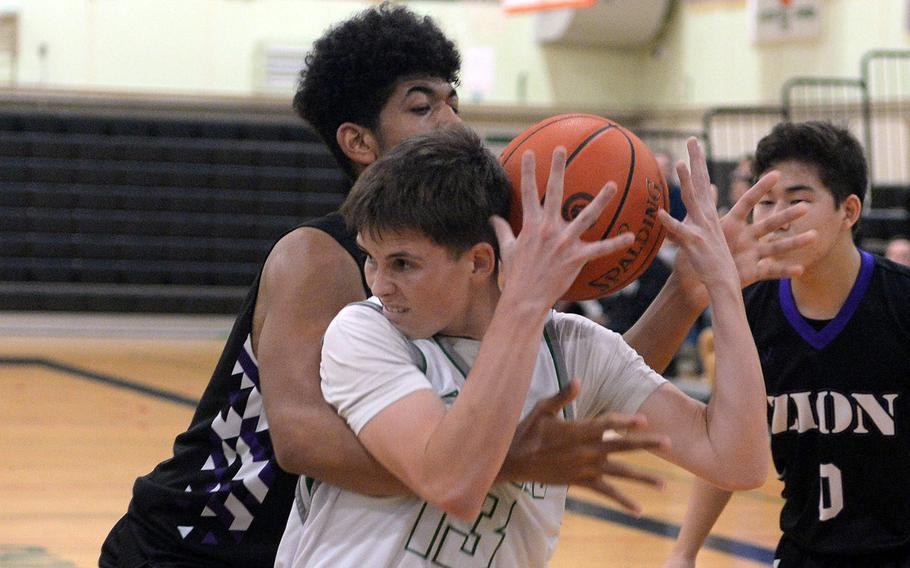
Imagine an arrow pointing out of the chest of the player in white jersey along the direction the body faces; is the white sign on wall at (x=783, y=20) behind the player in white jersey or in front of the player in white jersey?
behind

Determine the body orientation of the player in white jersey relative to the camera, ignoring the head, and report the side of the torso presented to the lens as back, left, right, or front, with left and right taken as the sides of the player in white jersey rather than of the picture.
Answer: front

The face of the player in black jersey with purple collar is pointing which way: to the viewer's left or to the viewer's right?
to the viewer's left

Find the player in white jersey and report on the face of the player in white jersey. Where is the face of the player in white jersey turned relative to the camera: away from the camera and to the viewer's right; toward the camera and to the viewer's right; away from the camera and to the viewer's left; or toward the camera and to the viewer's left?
toward the camera and to the viewer's left

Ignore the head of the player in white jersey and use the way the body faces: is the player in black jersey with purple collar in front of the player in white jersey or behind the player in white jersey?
behind

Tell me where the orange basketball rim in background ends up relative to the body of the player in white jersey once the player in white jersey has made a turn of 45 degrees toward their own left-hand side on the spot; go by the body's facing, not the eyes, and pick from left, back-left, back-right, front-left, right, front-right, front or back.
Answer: back-left
